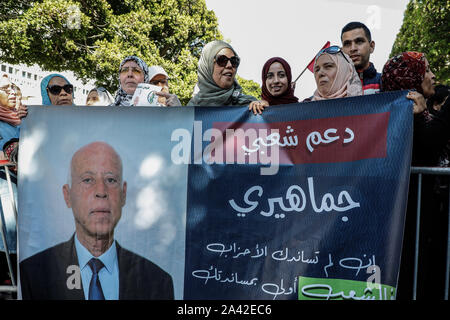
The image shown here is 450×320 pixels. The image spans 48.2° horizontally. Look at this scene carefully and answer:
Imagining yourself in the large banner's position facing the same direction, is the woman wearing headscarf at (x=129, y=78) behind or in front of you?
behind

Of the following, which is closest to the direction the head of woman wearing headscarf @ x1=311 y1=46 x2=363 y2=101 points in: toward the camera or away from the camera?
toward the camera

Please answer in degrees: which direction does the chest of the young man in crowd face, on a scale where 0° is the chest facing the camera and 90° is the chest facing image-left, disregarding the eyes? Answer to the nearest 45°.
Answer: approximately 45°

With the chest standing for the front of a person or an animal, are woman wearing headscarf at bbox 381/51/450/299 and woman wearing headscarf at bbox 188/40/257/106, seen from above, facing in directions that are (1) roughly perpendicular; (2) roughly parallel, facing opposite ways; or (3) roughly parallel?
roughly parallel

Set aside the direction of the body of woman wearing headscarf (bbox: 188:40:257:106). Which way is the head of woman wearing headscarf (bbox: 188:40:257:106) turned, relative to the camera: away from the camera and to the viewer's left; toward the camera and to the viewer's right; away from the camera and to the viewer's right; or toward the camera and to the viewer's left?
toward the camera and to the viewer's right

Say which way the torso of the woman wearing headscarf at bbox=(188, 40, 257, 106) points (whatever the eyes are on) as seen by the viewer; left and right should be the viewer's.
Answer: facing the viewer and to the right of the viewer

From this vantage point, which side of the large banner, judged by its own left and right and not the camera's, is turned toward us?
front

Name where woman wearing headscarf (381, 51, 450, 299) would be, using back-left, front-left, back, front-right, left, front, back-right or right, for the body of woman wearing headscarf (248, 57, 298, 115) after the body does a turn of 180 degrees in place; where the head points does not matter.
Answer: back-right

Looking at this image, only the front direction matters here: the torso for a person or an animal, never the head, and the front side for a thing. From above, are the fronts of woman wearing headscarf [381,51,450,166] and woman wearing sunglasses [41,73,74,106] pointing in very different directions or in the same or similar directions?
same or similar directions

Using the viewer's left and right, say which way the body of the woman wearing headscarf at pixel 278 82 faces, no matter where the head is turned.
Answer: facing the viewer
